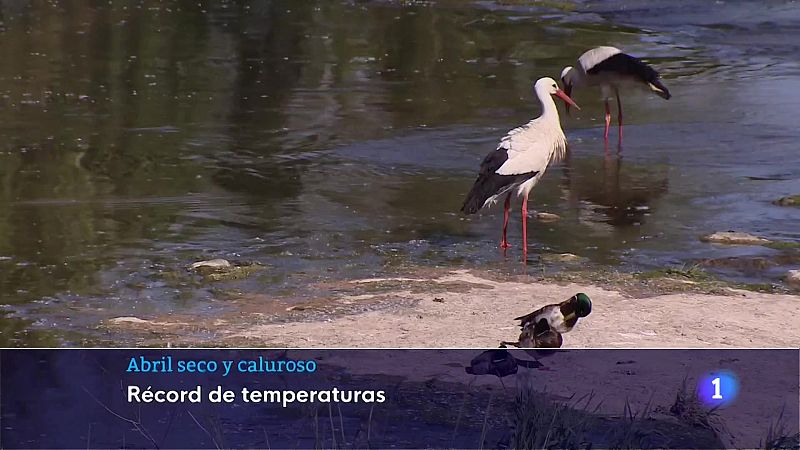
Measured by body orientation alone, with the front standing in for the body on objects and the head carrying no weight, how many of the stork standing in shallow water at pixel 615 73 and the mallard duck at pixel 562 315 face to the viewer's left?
1

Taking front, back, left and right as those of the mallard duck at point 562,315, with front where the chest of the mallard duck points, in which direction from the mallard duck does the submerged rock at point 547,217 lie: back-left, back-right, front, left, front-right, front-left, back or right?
left

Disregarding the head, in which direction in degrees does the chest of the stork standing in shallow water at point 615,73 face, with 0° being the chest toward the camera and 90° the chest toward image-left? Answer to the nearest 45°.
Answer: approximately 90°

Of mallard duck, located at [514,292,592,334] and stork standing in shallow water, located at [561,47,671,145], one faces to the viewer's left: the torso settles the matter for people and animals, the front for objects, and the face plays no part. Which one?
the stork standing in shallow water

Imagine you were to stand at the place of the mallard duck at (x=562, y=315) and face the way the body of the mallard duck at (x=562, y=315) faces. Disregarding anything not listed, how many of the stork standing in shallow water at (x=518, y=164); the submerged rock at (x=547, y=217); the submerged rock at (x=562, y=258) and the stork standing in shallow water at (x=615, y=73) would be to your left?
4

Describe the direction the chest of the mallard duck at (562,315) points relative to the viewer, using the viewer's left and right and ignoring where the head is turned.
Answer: facing to the right of the viewer

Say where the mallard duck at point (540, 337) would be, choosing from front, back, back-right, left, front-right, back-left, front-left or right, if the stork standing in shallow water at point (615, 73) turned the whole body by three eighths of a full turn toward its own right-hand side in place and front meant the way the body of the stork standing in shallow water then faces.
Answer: back-right

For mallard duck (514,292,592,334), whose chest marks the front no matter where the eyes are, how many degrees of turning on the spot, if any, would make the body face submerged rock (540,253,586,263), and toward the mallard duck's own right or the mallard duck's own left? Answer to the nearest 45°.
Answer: approximately 90° to the mallard duck's own left

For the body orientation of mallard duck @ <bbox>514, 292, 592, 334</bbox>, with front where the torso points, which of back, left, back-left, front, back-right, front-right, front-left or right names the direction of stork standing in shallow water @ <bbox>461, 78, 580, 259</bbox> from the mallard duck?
left

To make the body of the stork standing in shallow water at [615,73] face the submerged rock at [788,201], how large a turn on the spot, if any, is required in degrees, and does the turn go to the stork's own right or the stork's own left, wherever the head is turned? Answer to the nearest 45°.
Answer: approximately 135° to the stork's own left

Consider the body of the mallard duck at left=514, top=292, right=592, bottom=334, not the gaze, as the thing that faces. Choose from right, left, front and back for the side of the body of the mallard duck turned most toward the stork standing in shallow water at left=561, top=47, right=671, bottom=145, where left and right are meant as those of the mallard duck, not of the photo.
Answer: left

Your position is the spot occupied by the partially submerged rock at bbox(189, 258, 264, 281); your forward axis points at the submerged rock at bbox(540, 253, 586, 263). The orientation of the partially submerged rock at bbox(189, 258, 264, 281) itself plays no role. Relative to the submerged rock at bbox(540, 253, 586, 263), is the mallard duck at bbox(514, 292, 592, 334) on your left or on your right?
right

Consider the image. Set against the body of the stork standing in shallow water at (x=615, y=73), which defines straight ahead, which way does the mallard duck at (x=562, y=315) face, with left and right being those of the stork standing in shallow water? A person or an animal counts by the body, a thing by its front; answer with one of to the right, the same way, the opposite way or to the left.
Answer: the opposite way
